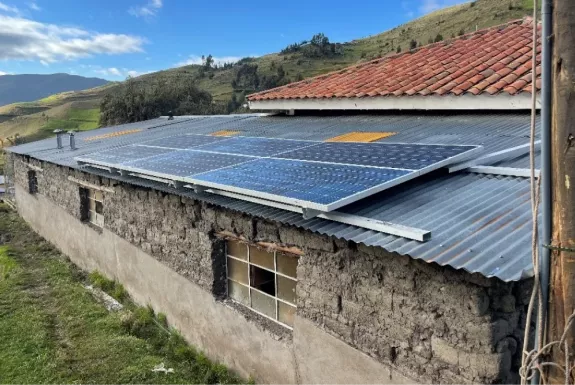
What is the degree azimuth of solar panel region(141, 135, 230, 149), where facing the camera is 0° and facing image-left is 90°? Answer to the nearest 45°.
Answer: approximately 45°

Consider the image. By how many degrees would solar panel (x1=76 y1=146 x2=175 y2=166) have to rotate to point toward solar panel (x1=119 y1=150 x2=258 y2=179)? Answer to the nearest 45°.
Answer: approximately 45° to its left

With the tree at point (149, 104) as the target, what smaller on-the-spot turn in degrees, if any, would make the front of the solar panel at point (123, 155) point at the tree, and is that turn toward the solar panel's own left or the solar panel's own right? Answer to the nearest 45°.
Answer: approximately 135° to the solar panel's own right

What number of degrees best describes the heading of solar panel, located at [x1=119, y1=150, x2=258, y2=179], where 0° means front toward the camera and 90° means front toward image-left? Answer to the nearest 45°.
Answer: approximately 45°
